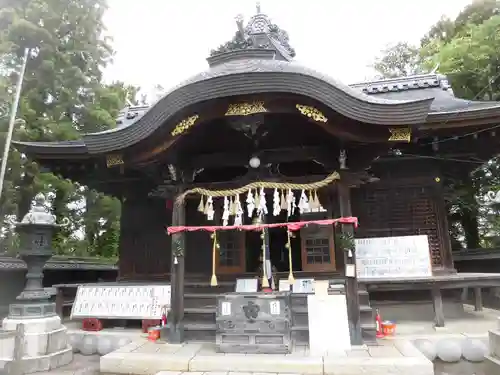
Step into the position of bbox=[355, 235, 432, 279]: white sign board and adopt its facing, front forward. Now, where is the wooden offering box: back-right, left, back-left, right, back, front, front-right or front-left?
front-right

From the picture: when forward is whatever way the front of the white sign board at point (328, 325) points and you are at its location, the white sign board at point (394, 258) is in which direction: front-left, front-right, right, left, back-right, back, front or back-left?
back-left

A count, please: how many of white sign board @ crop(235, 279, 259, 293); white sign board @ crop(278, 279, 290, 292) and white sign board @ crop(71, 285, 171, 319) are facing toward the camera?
3

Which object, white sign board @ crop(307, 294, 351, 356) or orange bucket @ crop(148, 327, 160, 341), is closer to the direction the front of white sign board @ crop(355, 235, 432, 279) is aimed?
the white sign board

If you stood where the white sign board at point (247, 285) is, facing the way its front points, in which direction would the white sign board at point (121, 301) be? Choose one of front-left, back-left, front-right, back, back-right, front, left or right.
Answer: right

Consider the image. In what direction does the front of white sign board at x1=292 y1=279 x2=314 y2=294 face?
toward the camera

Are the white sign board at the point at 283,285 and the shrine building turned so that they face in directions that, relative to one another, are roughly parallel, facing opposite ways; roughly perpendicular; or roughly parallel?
roughly parallel

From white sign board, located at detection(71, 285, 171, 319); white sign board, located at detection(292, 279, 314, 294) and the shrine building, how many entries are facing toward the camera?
3

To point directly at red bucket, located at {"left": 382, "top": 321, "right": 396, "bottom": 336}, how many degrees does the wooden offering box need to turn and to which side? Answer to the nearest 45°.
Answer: approximately 90° to its left

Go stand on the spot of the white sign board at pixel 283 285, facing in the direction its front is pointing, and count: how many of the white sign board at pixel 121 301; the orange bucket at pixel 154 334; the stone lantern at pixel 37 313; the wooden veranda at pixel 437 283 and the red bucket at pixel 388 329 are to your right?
3

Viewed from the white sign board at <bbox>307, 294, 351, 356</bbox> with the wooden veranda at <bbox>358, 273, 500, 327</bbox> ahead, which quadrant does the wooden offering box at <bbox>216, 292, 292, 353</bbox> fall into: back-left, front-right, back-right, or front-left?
back-left

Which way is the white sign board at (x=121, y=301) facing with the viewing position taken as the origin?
facing the viewer

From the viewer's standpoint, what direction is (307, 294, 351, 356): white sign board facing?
toward the camera

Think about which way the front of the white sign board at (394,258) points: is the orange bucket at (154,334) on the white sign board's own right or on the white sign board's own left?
on the white sign board's own right

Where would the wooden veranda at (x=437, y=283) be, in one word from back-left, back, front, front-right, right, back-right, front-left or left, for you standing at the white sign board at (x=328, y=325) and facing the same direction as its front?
back-left

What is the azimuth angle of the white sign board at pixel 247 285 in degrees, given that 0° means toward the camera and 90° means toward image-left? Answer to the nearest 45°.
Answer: approximately 0°

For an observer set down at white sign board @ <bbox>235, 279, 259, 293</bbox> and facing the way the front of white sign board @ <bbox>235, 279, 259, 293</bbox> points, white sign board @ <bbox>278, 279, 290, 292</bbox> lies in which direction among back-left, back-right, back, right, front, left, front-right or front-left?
front-left
